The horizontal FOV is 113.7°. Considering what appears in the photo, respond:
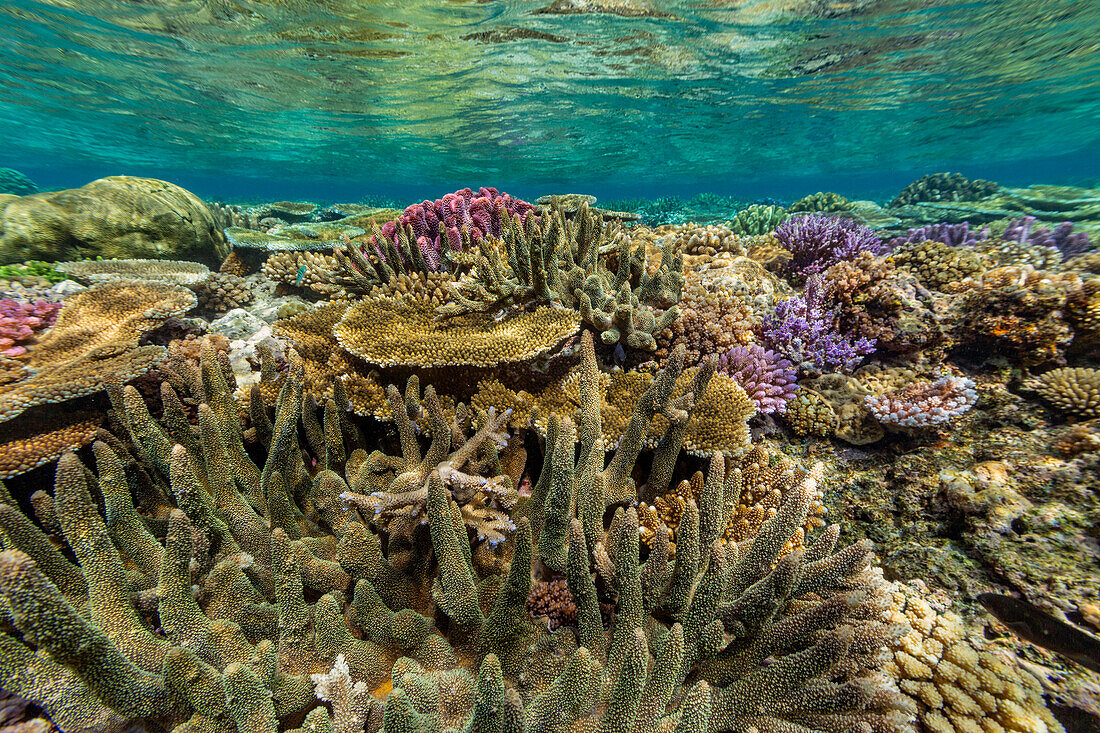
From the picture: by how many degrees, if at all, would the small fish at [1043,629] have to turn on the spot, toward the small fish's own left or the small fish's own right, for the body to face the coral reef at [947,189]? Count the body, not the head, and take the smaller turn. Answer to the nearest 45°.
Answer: approximately 90° to the small fish's own right

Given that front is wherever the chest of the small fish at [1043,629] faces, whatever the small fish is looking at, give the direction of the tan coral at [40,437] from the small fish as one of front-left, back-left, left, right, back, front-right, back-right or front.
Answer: front-left

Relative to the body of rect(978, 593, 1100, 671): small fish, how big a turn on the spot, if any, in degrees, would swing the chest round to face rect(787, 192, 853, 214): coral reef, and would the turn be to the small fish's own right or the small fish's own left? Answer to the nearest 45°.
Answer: approximately 45° to the small fish's own right

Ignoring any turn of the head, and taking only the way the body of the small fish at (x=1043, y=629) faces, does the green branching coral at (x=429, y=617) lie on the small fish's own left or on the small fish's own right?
on the small fish's own left

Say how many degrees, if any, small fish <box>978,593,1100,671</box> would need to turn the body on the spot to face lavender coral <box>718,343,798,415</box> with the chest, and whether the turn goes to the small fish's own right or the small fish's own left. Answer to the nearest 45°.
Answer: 0° — it already faces it

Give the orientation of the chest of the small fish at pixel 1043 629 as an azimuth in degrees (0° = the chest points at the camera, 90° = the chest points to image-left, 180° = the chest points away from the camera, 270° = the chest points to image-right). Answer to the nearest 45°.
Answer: approximately 90°

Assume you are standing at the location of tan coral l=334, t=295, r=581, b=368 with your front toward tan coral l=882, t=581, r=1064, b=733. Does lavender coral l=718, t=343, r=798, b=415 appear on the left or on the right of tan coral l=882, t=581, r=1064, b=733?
left

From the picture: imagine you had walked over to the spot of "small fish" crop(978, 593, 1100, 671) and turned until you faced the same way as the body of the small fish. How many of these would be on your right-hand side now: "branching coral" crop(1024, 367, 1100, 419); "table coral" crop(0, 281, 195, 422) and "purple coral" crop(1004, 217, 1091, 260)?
2

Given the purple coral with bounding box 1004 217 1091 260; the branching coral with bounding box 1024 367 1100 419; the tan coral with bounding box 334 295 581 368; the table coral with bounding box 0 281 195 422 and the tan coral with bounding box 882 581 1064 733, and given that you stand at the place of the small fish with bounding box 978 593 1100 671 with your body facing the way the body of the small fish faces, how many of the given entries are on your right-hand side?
2

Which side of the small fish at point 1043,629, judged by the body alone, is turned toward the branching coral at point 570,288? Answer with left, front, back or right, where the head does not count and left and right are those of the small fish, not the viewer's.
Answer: front

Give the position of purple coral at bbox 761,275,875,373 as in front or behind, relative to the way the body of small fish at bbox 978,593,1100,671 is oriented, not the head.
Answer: in front

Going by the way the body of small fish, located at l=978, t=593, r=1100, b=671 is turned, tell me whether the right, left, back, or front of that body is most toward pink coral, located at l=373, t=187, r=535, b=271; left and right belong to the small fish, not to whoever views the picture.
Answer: front

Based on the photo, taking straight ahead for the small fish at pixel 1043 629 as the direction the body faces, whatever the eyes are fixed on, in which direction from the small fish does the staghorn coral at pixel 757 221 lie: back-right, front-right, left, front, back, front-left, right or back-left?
front-right

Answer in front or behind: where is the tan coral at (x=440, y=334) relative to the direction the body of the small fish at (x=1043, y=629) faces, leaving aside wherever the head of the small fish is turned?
in front

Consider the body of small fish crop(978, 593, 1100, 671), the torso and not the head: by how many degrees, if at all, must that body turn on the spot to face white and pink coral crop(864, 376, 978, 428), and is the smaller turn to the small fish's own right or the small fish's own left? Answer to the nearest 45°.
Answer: approximately 45° to the small fish's own right

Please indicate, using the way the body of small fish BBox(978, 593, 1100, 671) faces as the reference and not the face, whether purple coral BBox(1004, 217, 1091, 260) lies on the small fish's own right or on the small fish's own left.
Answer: on the small fish's own right
